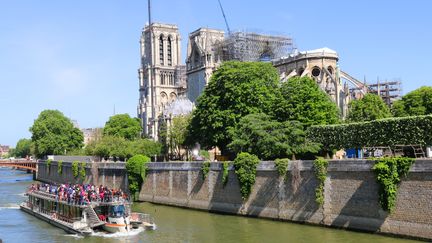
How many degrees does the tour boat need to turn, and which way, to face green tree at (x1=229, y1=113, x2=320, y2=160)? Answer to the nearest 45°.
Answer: approximately 45° to its left

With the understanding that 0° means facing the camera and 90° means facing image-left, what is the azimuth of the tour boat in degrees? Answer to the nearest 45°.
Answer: approximately 315°

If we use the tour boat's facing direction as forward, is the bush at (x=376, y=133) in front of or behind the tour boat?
in front
